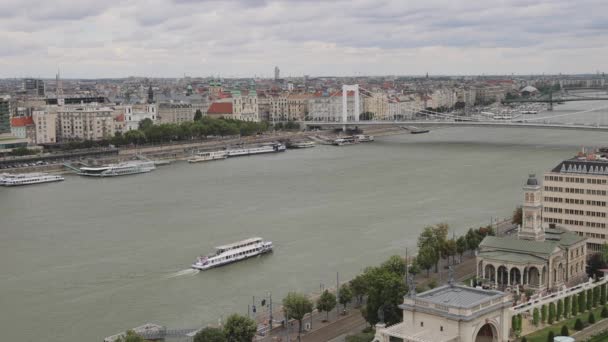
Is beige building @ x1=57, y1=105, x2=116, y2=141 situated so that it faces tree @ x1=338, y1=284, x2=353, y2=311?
yes

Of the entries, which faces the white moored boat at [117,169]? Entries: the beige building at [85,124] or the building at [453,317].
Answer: the beige building

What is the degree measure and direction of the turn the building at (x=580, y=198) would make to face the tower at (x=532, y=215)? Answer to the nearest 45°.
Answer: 0° — it already faces it
